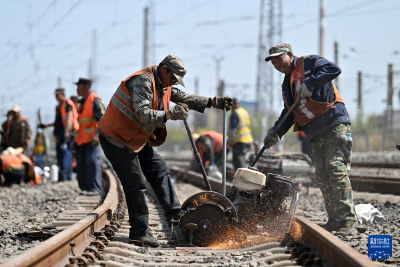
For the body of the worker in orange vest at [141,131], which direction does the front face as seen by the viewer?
to the viewer's right

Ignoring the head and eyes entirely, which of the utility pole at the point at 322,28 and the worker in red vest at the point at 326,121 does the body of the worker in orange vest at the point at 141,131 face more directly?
the worker in red vest

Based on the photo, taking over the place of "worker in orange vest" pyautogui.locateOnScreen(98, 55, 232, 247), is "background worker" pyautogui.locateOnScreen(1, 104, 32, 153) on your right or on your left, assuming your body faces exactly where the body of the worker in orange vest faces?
on your left

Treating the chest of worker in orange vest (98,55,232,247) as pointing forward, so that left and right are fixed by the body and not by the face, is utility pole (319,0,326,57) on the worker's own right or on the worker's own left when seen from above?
on the worker's own left

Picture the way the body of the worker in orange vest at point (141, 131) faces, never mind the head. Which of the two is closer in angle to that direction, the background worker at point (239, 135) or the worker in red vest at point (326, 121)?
the worker in red vest

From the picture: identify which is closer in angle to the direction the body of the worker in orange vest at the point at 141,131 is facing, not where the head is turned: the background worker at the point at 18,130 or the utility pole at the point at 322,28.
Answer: the utility pole

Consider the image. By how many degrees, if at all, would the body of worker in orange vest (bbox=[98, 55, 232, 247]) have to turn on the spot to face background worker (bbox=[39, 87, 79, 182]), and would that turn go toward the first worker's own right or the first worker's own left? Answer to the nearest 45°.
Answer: approximately 90° to the first worker's own left

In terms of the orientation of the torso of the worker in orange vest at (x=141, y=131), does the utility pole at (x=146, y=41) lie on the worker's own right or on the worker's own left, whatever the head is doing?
on the worker's own left

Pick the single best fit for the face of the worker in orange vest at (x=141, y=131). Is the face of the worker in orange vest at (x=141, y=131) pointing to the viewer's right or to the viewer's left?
to the viewer's right

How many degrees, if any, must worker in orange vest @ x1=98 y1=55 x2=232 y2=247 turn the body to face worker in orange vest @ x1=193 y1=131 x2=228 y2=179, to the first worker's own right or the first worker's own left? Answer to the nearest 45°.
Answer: approximately 90° to the first worker's own left
